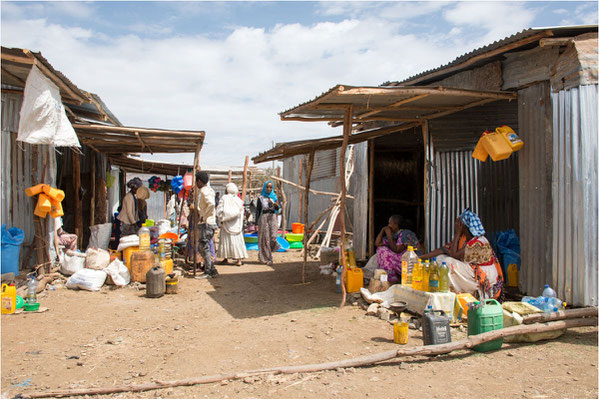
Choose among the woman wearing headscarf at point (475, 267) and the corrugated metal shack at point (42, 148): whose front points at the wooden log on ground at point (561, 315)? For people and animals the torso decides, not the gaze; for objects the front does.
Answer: the corrugated metal shack

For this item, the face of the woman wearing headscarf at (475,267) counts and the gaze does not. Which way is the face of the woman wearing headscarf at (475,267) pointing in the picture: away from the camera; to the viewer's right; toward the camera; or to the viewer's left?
to the viewer's left

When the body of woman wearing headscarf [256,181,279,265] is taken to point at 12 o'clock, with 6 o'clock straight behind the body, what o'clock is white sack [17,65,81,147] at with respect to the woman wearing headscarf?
The white sack is roughly at 1 o'clock from the woman wearing headscarf.

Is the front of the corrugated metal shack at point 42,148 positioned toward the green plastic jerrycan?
yes

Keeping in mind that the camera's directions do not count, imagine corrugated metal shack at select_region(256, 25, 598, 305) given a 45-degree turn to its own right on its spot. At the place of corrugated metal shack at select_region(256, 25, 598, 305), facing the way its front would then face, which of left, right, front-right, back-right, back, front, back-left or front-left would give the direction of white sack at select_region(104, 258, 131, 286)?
front

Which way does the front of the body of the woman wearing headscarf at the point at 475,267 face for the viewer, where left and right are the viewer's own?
facing to the left of the viewer

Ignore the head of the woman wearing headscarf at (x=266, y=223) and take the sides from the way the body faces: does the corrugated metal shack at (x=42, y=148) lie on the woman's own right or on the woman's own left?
on the woman's own right

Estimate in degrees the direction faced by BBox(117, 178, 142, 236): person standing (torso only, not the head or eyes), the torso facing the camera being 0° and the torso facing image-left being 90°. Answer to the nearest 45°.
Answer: approximately 270°

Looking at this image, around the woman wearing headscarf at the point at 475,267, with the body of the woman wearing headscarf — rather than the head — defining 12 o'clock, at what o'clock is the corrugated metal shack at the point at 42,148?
The corrugated metal shack is roughly at 12 o'clock from the woman wearing headscarf.

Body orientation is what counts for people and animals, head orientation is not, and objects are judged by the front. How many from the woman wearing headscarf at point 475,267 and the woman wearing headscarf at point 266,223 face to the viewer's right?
0

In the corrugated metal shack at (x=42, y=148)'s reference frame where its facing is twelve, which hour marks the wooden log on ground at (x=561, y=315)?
The wooden log on ground is roughly at 12 o'clock from the corrugated metal shack.

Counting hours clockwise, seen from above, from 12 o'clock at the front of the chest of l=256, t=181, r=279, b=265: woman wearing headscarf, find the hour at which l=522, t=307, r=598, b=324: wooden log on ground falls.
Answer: The wooden log on ground is roughly at 11 o'clock from the woman wearing headscarf.

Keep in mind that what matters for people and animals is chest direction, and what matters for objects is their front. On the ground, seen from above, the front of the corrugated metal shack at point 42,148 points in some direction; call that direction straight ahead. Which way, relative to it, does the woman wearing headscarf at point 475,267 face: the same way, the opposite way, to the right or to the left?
the opposite way

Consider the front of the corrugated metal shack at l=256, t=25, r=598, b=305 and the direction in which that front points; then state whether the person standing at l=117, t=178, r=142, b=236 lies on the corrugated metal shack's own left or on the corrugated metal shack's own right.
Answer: on the corrugated metal shack's own right

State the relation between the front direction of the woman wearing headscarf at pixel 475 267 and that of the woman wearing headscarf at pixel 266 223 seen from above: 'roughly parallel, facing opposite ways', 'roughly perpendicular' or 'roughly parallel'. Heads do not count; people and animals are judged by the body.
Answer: roughly perpendicular
